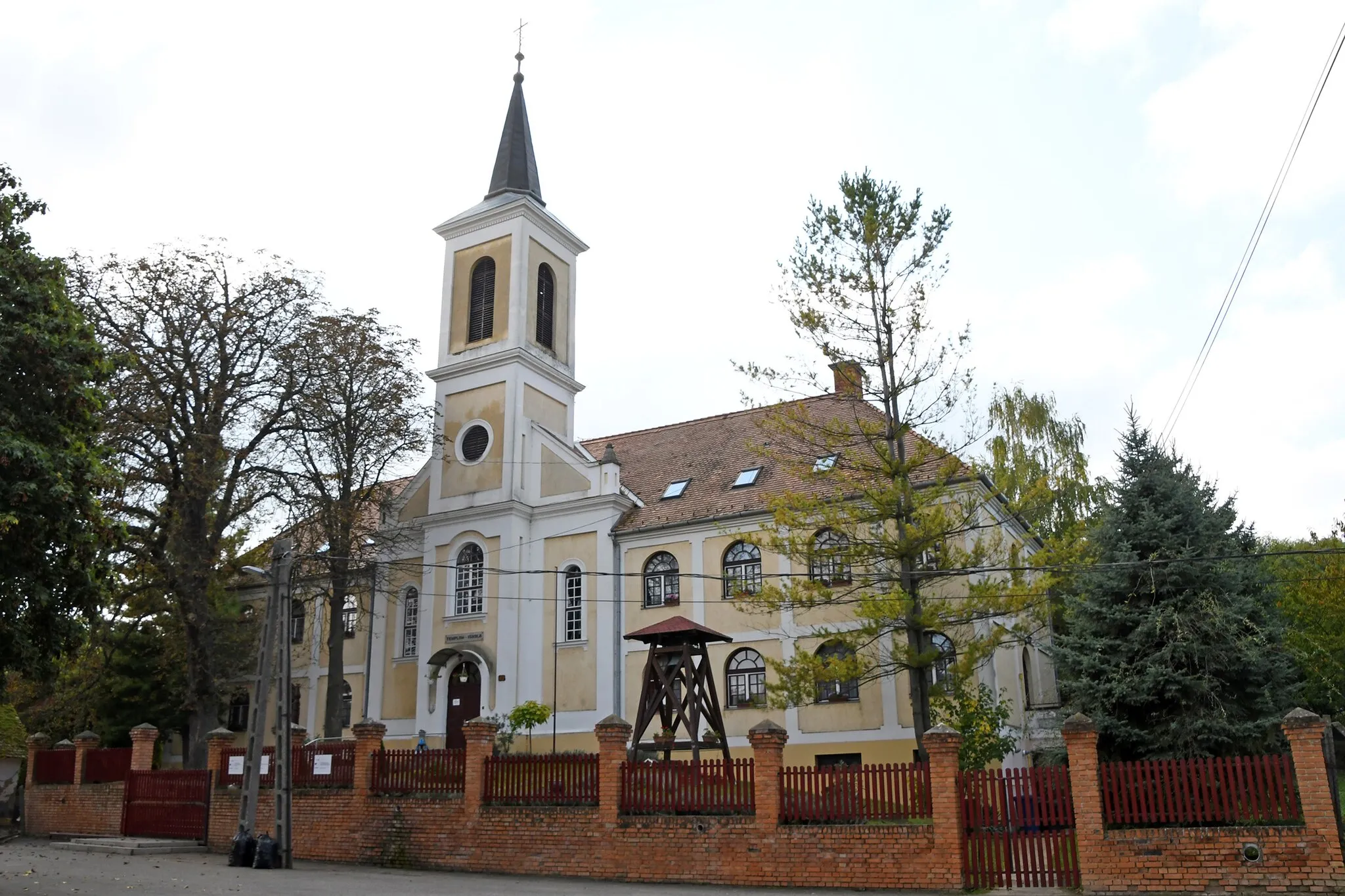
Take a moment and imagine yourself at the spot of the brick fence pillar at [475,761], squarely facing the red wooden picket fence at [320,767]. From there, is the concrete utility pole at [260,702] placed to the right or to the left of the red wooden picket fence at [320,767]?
left

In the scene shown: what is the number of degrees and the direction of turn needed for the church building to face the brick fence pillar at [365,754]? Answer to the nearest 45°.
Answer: approximately 45° to its left

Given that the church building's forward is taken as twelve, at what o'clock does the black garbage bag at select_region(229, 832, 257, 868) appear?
The black garbage bag is roughly at 11 o'clock from the church building.

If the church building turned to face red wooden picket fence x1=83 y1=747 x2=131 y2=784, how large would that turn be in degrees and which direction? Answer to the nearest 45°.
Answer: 0° — it already faces it

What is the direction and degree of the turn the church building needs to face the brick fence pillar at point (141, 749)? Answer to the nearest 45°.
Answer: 0° — it already faces it

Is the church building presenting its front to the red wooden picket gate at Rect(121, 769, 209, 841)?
yes

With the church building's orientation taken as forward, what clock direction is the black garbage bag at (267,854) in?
The black garbage bag is roughly at 11 o'clock from the church building.

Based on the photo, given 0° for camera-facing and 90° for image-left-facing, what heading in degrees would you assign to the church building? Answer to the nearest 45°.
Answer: approximately 45°
